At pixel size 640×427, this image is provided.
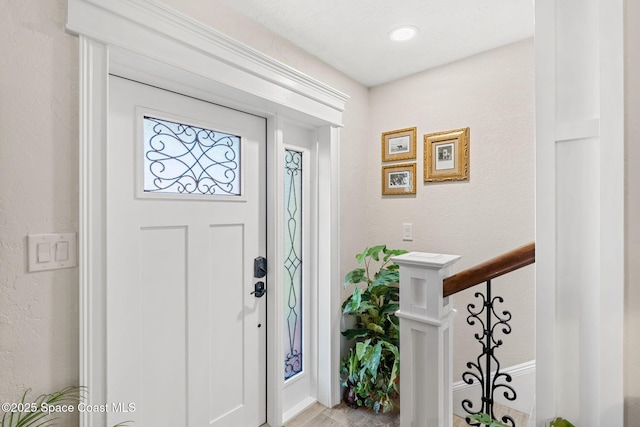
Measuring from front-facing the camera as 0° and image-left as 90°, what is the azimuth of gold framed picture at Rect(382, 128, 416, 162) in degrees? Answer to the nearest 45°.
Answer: approximately 45°

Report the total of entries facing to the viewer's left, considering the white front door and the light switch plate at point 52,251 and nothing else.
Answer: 0

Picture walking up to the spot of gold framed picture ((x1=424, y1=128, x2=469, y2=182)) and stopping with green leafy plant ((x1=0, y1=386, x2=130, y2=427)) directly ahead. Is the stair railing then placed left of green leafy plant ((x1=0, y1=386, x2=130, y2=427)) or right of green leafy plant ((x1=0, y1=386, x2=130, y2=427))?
left

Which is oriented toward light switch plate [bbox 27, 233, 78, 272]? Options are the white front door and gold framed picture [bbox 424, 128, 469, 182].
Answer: the gold framed picture

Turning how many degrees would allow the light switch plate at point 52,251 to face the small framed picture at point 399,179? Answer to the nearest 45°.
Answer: approximately 90° to its left

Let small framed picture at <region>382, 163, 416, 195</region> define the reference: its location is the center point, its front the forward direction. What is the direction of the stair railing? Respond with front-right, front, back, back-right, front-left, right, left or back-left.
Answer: front-left

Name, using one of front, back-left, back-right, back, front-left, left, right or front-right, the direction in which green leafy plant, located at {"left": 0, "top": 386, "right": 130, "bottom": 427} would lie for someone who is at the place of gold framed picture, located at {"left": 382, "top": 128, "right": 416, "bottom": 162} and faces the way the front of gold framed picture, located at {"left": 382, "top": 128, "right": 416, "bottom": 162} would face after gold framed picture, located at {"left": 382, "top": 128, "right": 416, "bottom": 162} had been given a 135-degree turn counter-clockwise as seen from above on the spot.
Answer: back-right

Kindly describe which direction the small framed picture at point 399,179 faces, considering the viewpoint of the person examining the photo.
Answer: facing the viewer and to the left of the viewer

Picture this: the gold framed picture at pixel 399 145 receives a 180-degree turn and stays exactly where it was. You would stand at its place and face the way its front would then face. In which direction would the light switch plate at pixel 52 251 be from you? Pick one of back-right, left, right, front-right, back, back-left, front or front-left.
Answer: back

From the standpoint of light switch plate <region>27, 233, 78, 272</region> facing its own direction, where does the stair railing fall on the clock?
The stair railing is roughly at 10 o'clock from the light switch plate.

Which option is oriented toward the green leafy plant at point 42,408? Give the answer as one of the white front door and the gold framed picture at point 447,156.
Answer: the gold framed picture

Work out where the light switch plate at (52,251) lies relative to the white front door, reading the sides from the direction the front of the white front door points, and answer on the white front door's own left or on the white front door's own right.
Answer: on the white front door's own right

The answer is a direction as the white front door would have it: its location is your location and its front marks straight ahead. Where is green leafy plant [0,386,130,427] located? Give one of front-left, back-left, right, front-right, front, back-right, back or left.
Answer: right

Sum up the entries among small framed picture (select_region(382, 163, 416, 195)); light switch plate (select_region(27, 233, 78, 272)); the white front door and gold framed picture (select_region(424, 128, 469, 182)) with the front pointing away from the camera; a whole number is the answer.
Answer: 0

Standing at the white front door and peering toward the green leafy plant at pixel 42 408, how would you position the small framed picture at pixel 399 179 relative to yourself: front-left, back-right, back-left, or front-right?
back-left

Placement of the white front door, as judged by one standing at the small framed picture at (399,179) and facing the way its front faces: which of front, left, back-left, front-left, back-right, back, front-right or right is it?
front

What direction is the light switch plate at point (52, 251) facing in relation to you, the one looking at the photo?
facing the viewer

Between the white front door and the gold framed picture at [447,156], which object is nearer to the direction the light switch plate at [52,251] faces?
the gold framed picture
